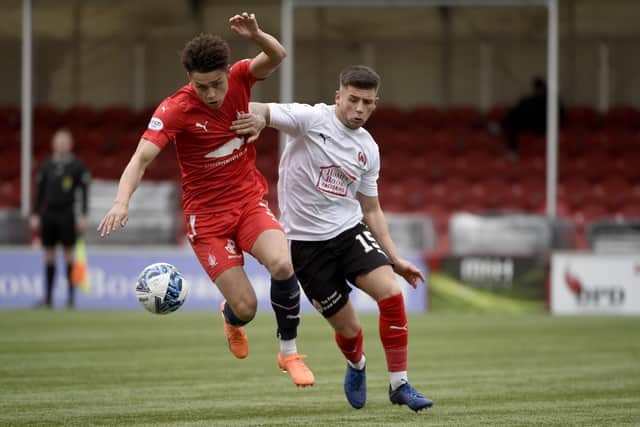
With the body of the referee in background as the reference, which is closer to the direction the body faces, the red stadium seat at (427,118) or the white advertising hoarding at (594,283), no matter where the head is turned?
the white advertising hoarding

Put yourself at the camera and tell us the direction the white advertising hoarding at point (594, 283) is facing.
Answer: facing the viewer

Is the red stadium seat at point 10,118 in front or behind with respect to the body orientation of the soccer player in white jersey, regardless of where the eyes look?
behind

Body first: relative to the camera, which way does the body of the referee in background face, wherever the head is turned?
toward the camera

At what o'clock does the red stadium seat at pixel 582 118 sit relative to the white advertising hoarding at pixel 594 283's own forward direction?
The red stadium seat is roughly at 6 o'clock from the white advertising hoarding.

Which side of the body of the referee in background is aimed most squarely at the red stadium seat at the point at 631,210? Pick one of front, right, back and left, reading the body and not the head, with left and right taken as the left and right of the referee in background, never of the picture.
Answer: left

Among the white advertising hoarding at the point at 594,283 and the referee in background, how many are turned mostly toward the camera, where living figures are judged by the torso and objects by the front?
2

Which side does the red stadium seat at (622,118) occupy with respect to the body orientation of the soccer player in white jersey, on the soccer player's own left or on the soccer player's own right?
on the soccer player's own left

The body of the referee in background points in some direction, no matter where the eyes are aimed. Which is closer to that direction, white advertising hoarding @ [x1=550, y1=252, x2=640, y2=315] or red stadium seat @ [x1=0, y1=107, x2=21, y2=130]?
the white advertising hoarding

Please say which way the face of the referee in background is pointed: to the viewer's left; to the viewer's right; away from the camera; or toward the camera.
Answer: toward the camera
